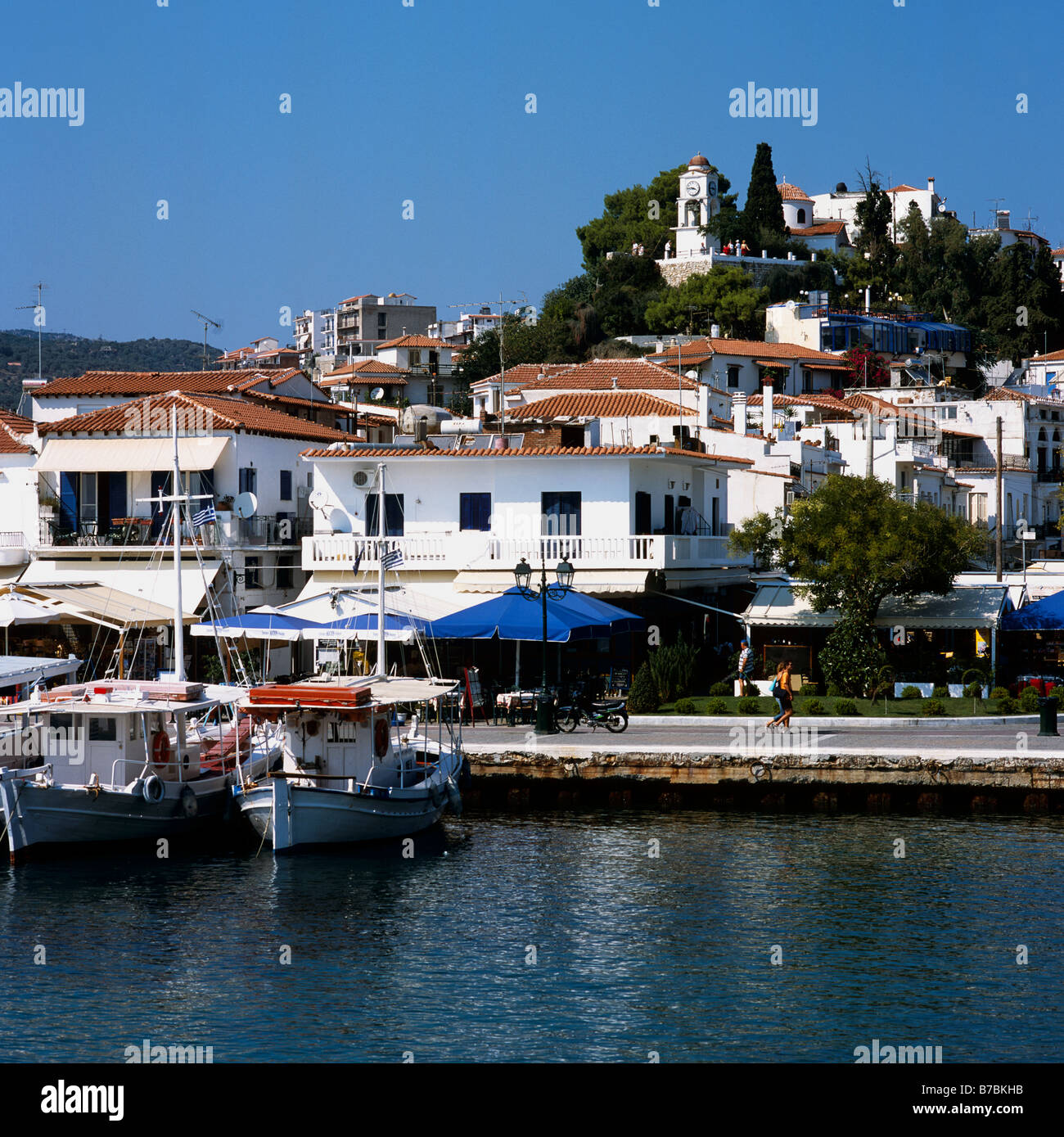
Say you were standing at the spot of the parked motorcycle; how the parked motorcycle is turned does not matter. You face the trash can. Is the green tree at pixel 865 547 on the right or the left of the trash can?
left

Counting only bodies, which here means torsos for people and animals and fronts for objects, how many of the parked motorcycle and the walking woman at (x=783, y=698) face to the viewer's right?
1

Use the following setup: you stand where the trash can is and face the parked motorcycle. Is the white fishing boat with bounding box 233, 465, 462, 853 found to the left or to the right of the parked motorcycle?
left
